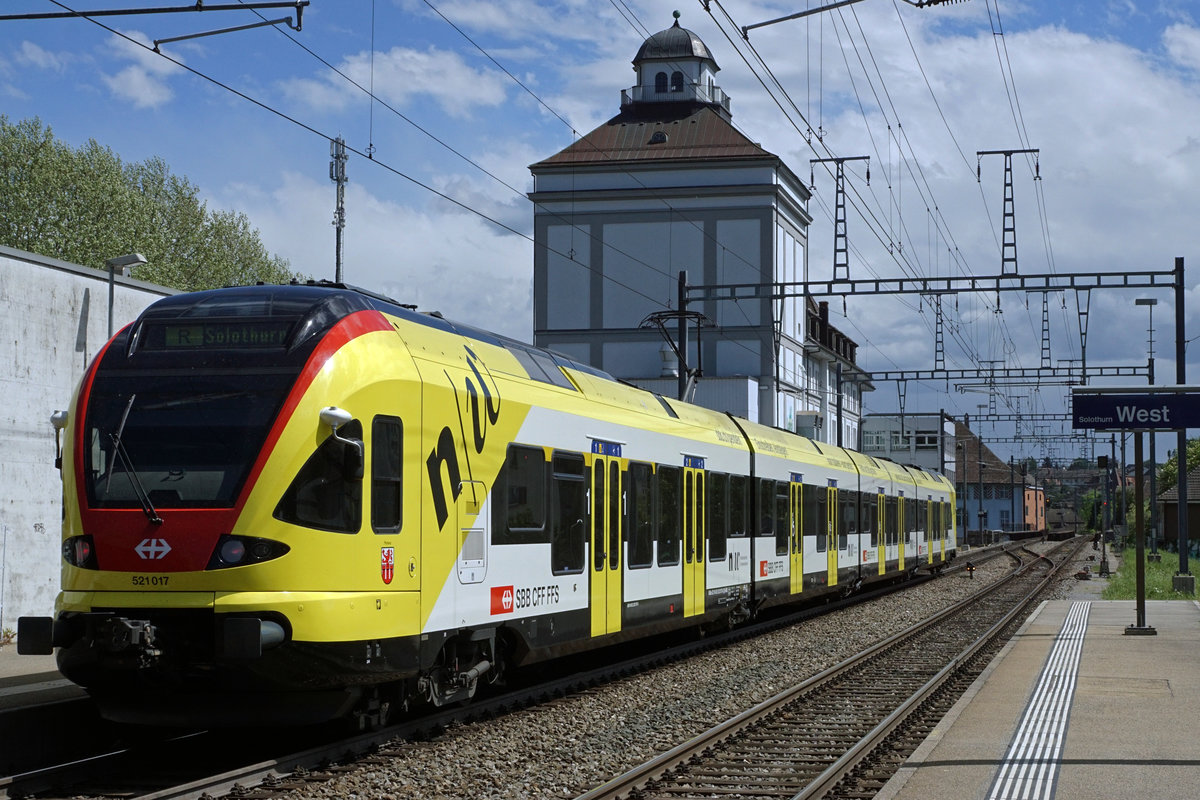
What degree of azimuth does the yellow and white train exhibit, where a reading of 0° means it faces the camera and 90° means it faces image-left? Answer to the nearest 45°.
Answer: approximately 45°

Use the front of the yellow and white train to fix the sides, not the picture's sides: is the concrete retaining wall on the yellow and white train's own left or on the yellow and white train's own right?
on the yellow and white train's own right

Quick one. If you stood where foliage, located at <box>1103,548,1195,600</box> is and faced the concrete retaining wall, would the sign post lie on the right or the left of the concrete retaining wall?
left

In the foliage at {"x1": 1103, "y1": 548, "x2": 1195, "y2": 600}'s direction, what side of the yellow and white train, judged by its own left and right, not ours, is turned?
back

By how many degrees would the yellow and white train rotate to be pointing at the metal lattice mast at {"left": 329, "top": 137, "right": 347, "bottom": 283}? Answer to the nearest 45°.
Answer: approximately 135° to its right
